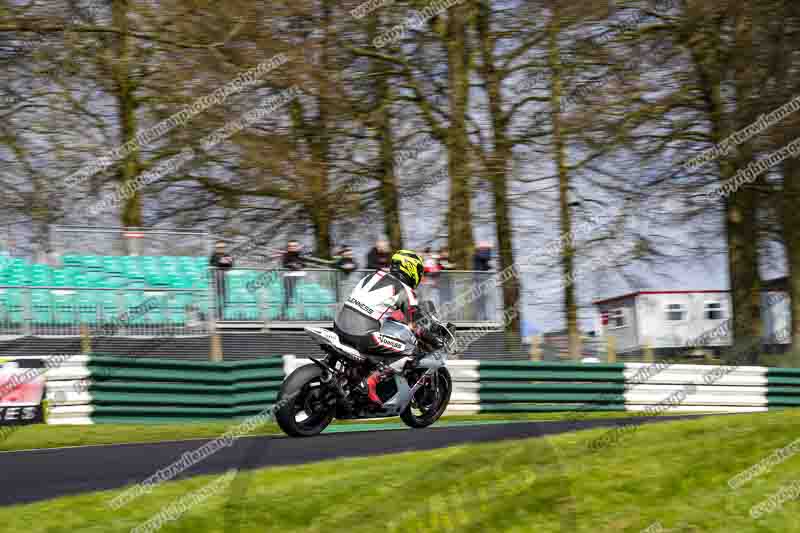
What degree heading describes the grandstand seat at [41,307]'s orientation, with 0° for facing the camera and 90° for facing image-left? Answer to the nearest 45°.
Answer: approximately 0°

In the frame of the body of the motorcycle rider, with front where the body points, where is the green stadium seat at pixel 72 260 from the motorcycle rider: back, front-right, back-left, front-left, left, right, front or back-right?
left

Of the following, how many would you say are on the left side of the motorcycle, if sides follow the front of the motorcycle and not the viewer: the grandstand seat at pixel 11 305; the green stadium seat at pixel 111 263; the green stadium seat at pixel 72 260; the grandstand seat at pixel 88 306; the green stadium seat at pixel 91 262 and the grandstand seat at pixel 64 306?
6

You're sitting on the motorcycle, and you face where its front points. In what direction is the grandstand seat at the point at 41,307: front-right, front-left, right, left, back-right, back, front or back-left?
left

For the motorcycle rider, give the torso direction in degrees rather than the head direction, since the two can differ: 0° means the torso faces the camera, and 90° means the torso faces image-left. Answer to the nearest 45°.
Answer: approximately 225°

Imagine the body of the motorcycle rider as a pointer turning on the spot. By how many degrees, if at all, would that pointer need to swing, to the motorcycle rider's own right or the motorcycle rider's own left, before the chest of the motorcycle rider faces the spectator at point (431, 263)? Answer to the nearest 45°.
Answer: approximately 45° to the motorcycle rider's own left

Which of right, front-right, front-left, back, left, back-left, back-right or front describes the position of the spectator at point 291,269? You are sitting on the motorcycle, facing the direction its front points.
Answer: front-left

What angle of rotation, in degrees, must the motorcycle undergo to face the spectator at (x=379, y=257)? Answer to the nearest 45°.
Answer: approximately 45° to its left

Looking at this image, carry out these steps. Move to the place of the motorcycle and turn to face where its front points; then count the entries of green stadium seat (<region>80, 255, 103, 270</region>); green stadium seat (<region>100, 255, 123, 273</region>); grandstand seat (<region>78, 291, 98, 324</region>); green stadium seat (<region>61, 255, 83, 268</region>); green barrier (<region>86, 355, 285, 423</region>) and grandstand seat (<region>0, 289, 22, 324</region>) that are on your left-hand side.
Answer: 6

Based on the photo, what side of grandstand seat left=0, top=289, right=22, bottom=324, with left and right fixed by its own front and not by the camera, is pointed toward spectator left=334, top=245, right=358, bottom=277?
left

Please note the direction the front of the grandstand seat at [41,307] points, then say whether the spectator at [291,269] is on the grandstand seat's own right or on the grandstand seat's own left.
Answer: on the grandstand seat's own left

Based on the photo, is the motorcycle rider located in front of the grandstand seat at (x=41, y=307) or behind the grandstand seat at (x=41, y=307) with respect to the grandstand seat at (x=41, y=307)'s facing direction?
in front

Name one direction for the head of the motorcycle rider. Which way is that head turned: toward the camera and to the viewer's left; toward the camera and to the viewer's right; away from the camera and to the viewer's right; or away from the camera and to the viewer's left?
away from the camera and to the viewer's right

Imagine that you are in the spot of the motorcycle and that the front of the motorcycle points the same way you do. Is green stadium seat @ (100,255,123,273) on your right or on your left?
on your left

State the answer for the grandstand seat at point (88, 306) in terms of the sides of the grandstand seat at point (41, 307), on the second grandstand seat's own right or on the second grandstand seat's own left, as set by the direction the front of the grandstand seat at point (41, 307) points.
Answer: on the second grandstand seat's own left
